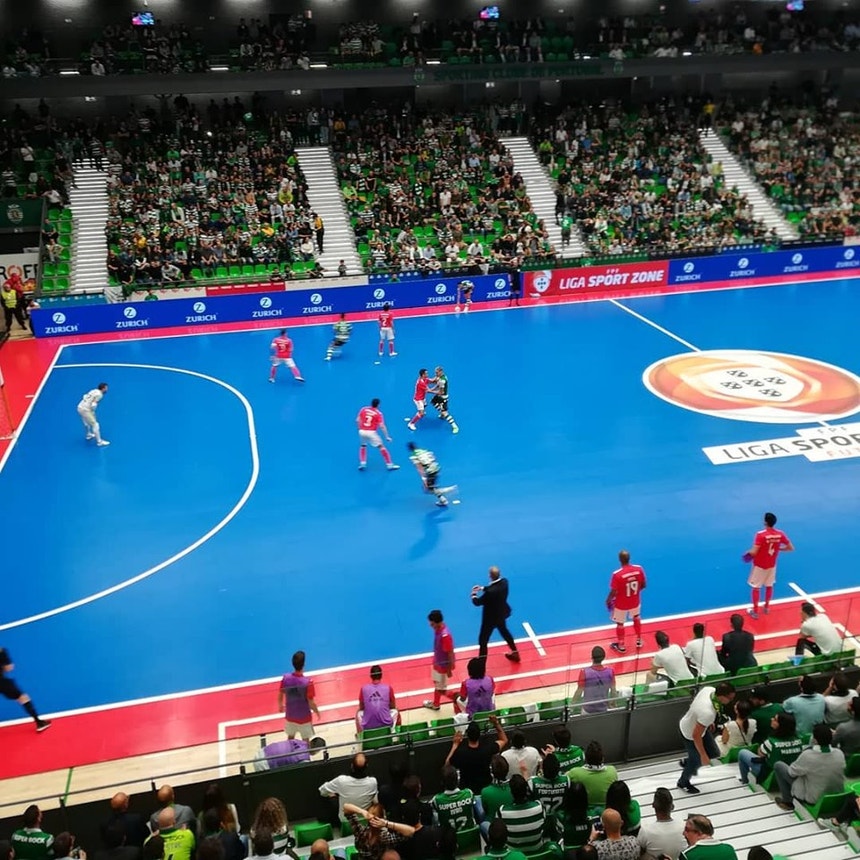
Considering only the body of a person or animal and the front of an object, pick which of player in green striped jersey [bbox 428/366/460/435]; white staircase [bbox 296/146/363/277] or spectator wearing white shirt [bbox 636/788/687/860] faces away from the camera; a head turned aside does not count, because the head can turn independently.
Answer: the spectator wearing white shirt

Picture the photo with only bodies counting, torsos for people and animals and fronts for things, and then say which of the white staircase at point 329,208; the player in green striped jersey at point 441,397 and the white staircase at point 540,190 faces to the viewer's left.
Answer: the player in green striped jersey

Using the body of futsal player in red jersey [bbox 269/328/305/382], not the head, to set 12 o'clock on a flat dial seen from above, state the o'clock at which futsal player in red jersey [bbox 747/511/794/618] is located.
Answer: futsal player in red jersey [bbox 747/511/794/618] is roughly at 5 o'clock from futsal player in red jersey [bbox 269/328/305/382].

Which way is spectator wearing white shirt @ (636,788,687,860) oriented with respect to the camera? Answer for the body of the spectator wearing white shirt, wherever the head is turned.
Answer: away from the camera

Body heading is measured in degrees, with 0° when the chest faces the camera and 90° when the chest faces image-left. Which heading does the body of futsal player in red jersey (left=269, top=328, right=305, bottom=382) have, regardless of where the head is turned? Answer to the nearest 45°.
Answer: approximately 180°

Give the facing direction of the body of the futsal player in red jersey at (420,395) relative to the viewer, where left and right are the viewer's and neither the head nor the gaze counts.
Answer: facing to the right of the viewer

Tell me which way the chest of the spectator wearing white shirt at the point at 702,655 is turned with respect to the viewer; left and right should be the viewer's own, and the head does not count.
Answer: facing away from the viewer

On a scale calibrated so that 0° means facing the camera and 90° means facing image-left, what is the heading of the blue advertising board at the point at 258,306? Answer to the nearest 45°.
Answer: approximately 0°

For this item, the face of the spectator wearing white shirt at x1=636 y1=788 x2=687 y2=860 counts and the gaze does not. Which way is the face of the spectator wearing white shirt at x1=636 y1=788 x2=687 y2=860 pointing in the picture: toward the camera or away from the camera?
away from the camera

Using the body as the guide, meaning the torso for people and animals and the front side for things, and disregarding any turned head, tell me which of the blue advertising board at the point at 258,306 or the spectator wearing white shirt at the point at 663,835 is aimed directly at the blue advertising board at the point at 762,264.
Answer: the spectator wearing white shirt
